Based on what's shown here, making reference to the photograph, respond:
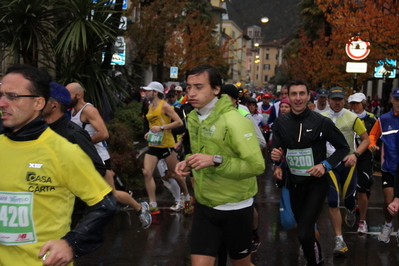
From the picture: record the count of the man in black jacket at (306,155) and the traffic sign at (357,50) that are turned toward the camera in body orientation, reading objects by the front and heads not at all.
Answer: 2

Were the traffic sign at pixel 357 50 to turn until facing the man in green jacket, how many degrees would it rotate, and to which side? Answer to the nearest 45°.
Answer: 0° — it already faces them

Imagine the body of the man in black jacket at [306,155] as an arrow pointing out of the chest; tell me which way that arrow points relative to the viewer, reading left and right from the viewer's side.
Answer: facing the viewer

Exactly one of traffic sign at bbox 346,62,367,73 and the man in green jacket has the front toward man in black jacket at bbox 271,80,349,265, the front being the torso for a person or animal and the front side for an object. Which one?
the traffic sign

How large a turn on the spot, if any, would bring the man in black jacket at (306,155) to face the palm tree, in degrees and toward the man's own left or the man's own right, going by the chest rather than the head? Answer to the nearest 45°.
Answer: approximately 135° to the man's own right

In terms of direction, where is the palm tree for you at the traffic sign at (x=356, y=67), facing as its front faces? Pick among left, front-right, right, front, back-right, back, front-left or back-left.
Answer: front-right

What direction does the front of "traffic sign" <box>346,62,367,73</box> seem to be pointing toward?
toward the camera

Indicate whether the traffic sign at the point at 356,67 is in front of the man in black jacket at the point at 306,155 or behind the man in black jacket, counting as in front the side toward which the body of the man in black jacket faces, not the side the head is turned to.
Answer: behind

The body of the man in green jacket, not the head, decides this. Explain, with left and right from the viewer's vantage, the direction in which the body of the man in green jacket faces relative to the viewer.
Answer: facing the viewer and to the left of the viewer
